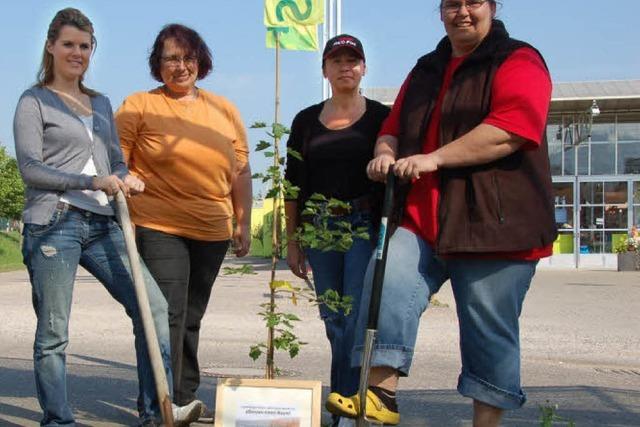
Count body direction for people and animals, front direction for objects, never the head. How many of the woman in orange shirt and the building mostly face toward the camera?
2

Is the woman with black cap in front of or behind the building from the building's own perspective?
in front

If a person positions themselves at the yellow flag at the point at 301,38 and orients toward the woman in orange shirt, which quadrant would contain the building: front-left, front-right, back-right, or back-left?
back-left

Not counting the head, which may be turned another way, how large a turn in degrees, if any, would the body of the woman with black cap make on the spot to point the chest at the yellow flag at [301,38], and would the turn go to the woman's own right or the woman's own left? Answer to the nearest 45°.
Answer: approximately 180°

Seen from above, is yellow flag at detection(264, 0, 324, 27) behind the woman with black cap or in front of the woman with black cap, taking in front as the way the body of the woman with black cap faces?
behind

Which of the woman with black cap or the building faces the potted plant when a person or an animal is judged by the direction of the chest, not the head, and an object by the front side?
the building

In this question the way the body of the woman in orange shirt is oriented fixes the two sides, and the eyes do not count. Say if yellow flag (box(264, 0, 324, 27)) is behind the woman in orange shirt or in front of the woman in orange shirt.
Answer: behind

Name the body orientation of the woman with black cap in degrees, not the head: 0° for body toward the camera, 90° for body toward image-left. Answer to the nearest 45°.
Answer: approximately 0°

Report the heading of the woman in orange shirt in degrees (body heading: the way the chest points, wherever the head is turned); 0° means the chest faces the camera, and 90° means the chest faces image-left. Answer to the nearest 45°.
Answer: approximately 0°

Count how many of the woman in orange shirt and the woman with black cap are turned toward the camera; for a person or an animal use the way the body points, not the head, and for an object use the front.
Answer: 2
